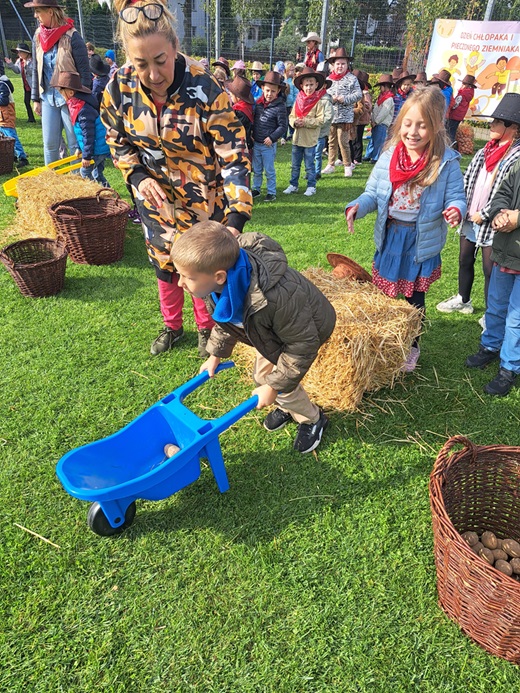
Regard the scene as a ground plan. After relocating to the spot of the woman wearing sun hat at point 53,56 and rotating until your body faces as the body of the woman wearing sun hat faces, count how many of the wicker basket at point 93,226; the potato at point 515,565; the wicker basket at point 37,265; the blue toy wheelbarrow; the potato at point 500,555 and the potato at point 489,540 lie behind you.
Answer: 0

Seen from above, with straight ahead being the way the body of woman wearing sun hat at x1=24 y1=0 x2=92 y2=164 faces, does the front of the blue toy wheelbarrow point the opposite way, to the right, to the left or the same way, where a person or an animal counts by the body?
the same way

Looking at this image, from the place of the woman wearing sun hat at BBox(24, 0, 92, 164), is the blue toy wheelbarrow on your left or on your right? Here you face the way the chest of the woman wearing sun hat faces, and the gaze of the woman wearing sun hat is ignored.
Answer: on your left

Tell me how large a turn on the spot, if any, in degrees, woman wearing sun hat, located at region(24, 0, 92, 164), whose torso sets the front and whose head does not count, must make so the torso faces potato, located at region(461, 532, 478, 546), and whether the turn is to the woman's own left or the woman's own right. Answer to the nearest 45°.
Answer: approximately 45° to the woman's own left

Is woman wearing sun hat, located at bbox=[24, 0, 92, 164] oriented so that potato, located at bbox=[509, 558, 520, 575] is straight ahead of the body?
no

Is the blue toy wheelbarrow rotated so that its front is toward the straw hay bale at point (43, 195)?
no

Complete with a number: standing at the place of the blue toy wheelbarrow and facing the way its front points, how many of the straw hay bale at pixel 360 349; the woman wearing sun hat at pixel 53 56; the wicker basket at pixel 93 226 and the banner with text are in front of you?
0

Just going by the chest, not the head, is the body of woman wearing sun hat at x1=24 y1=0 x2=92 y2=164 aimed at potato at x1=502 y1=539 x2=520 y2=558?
no

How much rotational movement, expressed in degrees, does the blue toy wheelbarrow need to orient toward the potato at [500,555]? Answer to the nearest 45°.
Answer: approximately 90° to its left

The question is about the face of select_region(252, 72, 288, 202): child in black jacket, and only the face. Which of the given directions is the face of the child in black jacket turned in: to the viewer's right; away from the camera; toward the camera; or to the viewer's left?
toward the camera

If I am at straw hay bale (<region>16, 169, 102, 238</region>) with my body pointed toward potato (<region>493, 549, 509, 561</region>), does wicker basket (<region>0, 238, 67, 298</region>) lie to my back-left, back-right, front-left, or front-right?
front-right

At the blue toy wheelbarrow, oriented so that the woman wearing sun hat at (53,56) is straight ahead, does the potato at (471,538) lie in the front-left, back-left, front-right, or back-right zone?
back-right

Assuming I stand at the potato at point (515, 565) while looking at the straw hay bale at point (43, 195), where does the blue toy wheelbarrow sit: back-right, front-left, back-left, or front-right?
front-left

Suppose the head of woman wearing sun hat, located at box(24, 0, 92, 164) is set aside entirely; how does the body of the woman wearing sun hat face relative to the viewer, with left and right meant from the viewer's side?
facing the viewer and to the left of the viewer

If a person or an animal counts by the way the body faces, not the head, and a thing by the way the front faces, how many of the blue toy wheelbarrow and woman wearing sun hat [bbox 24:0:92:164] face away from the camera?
0

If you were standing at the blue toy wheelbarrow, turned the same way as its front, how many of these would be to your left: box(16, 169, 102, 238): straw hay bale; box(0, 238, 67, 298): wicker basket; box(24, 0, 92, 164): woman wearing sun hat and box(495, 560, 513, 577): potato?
1

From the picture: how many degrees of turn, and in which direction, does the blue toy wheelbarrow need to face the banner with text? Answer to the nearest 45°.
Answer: approximately 180°

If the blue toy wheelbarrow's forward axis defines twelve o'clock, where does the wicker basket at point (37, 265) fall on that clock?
The wicker basket is roughly at 4 o'clock from the blue toy wheelbarrow.
